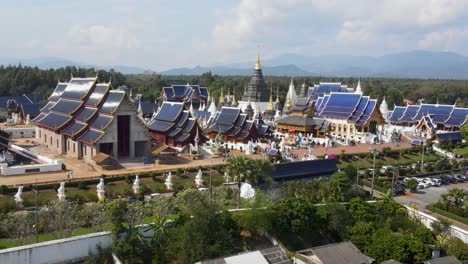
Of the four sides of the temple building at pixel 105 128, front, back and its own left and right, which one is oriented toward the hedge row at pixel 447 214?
front

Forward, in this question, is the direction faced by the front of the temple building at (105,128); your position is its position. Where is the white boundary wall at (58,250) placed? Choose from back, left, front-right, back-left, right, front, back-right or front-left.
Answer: front-right

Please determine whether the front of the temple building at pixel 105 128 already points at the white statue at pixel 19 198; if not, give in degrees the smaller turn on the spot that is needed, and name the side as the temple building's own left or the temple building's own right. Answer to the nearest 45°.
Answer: approximately 45° to the temple building's own right

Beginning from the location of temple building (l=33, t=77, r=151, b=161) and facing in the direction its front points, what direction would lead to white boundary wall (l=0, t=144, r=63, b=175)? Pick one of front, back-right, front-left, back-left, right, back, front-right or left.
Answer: right

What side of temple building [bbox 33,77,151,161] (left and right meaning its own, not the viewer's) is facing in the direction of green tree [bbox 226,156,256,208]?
front

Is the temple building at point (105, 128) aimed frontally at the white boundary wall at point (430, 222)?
yes

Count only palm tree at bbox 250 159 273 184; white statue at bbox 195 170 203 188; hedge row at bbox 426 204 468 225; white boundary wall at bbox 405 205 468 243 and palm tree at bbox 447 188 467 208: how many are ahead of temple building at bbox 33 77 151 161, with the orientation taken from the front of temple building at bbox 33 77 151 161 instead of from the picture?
5

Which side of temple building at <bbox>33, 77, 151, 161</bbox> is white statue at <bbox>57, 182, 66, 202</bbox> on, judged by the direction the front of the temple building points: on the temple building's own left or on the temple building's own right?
on the temple building's own right

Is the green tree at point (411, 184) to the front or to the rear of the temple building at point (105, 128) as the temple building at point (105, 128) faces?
to the front

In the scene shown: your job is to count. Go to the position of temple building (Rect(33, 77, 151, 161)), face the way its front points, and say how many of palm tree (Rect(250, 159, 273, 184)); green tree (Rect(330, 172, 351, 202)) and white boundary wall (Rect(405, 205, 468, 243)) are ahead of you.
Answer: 3

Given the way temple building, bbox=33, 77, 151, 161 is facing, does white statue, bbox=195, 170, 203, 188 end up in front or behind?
in front

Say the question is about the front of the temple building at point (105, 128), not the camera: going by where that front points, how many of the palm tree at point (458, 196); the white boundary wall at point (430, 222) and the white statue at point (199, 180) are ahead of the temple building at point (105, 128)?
3

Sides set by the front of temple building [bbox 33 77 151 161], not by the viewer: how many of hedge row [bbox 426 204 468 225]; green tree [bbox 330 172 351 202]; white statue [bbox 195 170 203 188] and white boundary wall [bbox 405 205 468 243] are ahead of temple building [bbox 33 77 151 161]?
4
